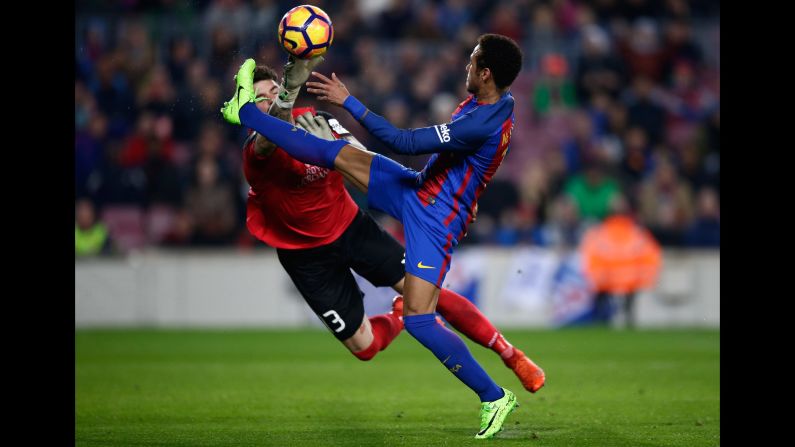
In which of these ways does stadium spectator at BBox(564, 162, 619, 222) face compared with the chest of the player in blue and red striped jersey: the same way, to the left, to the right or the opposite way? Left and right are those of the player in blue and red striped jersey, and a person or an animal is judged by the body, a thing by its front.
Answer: to the left

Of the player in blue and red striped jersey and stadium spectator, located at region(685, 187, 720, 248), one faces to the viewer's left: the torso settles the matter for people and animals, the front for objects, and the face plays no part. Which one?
the player in blue and red striped jersey

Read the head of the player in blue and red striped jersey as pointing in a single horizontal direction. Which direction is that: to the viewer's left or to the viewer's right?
to the viewer's left

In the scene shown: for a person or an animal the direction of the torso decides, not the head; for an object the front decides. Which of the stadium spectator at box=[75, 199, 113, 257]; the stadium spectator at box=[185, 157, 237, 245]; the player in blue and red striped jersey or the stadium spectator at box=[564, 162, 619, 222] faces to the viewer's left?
the player in blue and red striped jersey

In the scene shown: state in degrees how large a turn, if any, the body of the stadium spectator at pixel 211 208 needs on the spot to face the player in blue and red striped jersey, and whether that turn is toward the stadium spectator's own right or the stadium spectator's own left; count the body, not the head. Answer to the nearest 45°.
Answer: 0° — they already face them

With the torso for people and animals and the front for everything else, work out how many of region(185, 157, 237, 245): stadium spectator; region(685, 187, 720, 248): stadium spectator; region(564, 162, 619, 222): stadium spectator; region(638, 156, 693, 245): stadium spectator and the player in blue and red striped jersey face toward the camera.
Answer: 4

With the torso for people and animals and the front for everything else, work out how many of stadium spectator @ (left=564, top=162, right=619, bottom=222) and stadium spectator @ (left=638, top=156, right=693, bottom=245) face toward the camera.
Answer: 2

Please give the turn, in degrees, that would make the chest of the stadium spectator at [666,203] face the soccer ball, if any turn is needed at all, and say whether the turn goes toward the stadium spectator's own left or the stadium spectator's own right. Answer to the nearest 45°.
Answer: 0° — they already face it

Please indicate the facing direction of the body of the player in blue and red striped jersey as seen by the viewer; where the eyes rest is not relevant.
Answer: to the viewer's left

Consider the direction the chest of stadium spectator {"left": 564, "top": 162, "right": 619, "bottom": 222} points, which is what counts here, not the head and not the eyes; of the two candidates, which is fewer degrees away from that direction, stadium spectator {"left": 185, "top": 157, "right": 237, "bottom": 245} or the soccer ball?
the soccer ball
